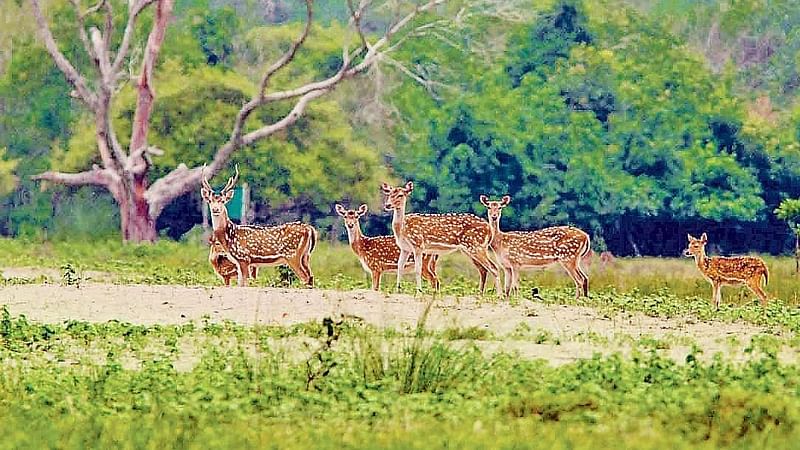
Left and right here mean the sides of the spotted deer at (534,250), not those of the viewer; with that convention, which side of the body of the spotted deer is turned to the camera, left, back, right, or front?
left

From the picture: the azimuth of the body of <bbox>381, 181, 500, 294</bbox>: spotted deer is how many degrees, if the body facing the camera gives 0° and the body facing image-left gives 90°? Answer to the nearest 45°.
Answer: approximately 90°

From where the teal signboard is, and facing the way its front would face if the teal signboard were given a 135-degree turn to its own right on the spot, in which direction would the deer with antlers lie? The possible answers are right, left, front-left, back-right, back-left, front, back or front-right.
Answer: back-left

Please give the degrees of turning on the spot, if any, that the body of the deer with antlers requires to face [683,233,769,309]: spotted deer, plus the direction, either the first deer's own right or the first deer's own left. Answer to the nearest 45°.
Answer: approximately 180°

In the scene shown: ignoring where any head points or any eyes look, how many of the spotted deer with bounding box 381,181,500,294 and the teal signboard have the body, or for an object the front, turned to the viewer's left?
1

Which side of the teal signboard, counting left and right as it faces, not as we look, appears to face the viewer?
front

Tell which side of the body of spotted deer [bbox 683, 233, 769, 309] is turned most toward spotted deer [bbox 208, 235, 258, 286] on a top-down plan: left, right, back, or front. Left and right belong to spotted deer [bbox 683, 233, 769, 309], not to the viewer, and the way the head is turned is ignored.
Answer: front

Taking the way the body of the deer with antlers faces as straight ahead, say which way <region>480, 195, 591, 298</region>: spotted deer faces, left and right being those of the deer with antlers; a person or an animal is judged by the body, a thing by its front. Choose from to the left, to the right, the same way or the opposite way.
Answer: the same way

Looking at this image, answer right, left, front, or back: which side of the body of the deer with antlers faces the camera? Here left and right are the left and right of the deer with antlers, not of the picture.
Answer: left

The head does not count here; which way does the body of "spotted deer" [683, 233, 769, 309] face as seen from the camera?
to the viewer's left

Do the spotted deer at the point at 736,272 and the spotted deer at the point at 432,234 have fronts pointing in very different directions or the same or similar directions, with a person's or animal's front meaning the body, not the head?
same or similar directions

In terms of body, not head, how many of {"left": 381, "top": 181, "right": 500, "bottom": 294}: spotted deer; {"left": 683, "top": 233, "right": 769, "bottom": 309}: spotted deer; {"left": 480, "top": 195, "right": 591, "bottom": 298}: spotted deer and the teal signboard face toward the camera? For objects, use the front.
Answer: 1

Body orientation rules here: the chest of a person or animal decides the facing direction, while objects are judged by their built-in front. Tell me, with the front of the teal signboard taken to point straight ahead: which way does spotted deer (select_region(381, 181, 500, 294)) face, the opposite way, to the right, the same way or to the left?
to the right

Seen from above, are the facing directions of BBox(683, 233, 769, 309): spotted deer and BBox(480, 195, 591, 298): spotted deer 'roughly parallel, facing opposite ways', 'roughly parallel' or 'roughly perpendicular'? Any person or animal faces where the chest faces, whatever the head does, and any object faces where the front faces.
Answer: roughly parallel
